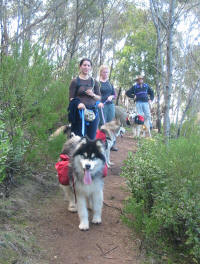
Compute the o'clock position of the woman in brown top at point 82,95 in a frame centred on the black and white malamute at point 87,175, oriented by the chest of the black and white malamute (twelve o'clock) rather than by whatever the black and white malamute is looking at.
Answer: The woman in brown top is roughly at 6 o'clock from the black and white malamute.

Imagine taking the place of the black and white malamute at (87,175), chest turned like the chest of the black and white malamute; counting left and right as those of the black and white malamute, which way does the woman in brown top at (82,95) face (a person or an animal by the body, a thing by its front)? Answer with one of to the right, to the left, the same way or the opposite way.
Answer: the same way

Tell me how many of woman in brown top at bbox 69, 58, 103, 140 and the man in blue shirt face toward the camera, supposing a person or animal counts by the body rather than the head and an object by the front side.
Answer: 2

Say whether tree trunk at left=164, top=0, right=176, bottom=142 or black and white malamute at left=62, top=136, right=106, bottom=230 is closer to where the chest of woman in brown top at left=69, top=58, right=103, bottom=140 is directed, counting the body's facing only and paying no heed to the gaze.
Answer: the black and white malamute

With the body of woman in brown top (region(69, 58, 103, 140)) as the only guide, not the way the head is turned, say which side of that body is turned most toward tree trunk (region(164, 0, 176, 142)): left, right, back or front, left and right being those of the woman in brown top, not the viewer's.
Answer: left

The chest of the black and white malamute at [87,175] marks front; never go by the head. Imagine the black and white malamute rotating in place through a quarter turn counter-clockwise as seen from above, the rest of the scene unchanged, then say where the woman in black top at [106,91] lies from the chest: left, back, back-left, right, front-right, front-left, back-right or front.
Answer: left

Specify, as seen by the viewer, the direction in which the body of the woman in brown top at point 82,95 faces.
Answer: toward the camera

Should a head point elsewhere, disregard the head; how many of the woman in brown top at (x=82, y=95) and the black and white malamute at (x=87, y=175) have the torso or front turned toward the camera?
2

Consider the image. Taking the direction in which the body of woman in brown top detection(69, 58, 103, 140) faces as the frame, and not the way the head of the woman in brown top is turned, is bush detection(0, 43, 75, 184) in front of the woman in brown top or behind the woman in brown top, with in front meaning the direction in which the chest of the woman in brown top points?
in front

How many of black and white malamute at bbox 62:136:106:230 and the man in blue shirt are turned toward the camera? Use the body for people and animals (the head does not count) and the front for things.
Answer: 2

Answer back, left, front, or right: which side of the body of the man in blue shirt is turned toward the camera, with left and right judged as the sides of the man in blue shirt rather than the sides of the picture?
front

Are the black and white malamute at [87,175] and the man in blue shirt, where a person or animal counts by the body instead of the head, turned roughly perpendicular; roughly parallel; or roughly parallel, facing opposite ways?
roughly parallel
